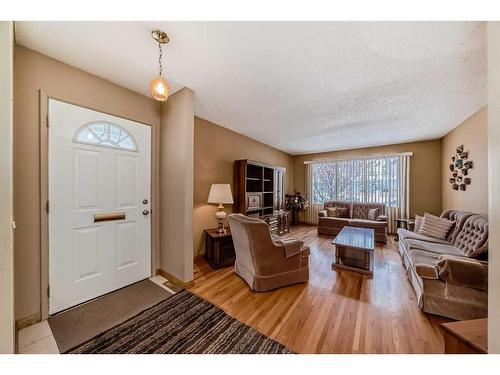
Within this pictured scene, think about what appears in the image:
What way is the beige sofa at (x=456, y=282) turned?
to the viewer's left

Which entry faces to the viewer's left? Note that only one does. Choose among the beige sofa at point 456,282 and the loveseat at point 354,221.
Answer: the beige sofa

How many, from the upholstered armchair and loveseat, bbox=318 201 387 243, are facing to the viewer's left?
0

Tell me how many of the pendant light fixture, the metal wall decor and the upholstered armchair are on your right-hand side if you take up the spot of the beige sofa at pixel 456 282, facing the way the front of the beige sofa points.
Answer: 1

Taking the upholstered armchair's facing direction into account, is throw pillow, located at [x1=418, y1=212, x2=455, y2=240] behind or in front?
in front
